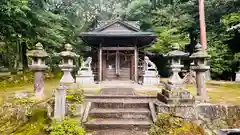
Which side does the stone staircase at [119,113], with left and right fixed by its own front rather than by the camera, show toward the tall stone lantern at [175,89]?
left

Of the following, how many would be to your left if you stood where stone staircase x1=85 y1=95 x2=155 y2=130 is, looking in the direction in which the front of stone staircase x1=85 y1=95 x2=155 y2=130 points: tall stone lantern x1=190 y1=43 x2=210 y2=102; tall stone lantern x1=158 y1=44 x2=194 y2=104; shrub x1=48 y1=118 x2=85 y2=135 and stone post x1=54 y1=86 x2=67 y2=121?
2

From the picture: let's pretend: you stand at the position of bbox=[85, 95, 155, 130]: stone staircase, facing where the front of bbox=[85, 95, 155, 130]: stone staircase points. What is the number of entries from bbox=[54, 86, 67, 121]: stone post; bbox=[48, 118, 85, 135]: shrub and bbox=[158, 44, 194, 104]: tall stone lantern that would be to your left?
1

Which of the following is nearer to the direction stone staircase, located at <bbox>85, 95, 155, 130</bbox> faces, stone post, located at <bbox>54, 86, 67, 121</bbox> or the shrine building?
the stone post

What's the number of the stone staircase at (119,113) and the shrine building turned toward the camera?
2

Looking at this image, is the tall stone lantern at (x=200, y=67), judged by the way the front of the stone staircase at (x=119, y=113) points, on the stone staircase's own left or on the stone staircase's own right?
on the stone staircase's own left

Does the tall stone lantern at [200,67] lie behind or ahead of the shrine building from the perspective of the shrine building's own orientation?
ahead

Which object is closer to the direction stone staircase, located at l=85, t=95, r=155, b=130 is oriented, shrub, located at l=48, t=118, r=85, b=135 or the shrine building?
the shrub

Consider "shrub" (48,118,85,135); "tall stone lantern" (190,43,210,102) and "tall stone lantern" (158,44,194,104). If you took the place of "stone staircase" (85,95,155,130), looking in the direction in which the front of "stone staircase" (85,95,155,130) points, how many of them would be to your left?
2

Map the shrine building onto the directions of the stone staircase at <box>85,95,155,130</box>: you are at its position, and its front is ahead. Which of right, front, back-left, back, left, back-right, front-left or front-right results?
back

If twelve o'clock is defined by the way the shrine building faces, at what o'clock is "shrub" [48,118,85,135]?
The shrub is roughly at 12 o'clock from the shrine building.

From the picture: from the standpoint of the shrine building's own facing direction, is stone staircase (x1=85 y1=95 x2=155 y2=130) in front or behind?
in front

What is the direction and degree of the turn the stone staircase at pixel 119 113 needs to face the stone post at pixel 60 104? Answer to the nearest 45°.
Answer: approximately 45° to its right
